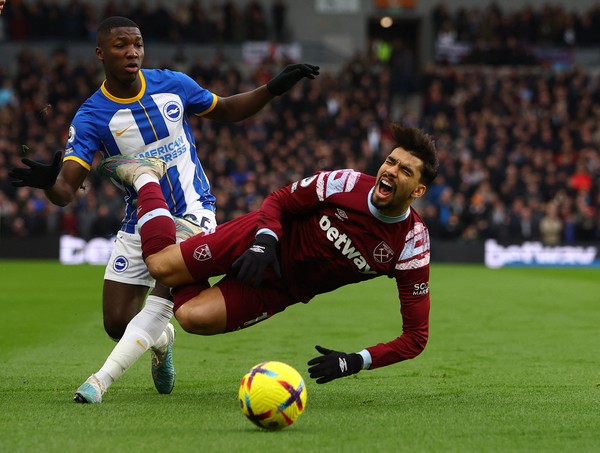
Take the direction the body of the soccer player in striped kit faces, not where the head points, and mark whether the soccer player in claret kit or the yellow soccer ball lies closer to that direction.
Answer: the yellow soccer ball

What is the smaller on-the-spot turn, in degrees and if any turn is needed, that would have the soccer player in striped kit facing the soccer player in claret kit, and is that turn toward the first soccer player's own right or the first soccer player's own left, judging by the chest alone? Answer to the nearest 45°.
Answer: approximately 45° to the first soccer player's own left

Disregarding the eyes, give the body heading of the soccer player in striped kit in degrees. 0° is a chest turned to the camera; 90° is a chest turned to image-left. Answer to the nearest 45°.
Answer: approximately 0°
